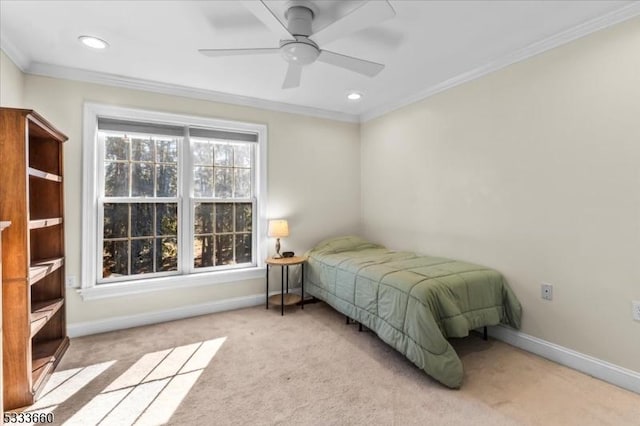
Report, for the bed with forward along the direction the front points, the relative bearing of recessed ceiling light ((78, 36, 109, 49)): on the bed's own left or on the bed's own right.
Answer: on the bed's own right

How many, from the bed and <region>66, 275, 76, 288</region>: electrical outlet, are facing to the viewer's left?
0

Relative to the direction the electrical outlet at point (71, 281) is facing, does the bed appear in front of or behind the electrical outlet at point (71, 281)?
in front

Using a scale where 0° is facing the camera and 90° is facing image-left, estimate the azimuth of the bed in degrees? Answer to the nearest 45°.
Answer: approximately 315°

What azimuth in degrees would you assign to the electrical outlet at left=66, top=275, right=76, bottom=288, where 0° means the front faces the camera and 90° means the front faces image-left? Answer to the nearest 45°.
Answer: approximately 0°

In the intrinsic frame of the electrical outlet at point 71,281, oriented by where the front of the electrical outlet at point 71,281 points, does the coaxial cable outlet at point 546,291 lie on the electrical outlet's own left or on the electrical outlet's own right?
on the electrical outlet's own left

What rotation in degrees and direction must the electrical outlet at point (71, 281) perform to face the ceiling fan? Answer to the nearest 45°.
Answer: approximately 45° to its left

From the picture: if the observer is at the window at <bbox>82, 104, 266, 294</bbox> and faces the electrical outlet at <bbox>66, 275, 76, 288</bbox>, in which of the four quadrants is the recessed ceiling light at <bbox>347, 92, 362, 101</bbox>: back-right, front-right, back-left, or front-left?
back-left

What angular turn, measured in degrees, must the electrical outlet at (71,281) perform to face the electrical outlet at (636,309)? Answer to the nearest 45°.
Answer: approximately 45° to its left

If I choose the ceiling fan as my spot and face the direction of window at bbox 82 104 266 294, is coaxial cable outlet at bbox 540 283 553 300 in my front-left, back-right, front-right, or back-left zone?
back-right

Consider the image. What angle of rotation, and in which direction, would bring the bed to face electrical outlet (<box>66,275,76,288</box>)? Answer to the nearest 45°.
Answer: approximately 135° to its right

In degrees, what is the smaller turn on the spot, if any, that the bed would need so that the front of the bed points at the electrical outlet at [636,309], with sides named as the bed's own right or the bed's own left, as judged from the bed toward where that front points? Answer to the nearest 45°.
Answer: approximately 45° to the bed's own left

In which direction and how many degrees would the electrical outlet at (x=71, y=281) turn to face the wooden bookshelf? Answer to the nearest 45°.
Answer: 0° — it already faces it

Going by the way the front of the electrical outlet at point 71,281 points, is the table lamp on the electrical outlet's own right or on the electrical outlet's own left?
on the electrical outlet's own left
